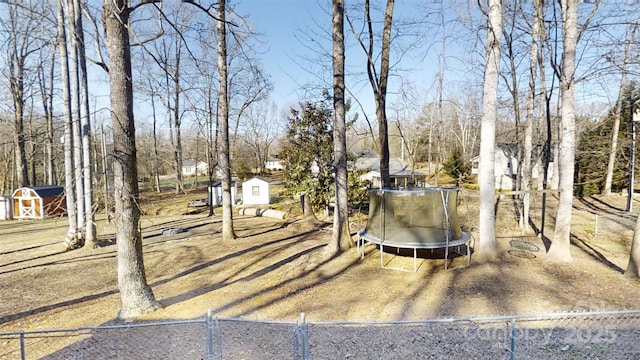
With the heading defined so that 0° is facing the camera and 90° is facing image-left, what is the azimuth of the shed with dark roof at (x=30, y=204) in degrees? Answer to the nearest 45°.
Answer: approximately 45°

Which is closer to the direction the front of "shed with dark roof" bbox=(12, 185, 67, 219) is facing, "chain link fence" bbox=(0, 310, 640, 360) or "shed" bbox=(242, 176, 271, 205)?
the chain link fence

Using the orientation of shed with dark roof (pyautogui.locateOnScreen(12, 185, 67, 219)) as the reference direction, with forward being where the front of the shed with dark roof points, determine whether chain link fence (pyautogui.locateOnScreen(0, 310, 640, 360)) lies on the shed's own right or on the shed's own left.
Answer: on the shed's own left

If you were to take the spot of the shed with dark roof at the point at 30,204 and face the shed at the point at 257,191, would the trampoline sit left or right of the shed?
right

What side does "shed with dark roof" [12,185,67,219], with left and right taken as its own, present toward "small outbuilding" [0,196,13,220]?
right

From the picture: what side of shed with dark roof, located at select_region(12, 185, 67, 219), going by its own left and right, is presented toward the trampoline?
left

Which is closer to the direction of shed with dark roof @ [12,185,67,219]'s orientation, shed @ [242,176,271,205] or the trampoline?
the trampoline
